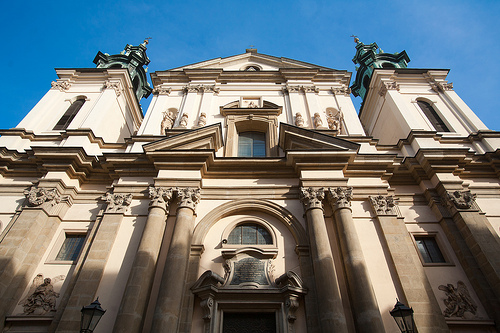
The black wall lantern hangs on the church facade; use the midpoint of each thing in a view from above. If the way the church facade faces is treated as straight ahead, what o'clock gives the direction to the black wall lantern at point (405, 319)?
The black wall lantern is roughly at 10 o'clock from the church facade.

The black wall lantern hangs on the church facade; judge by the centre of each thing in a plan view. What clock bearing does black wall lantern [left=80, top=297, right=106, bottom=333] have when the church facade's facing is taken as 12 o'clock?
The black wall lantern is roughly at 2 o'clock from the church facade.

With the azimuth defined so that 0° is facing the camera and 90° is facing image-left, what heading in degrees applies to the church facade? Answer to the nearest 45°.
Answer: approximately 0°
